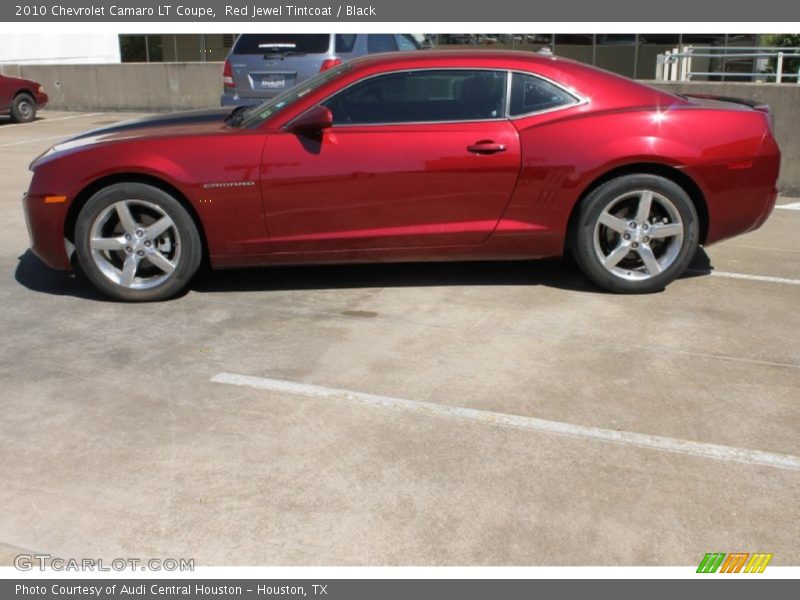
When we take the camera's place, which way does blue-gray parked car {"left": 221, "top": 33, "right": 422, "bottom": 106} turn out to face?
facing away from the viewer and to the right of the viewer

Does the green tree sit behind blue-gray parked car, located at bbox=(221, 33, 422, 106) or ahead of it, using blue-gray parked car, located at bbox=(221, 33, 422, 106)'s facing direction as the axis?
ahead

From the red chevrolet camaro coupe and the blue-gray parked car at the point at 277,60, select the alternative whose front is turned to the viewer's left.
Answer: the red chevrolet camaro coupe

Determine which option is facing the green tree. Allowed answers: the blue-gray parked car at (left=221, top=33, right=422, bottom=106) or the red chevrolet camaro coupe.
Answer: the blue-gray parked car

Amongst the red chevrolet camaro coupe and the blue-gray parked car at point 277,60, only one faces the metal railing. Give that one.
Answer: the blue-gray parked car

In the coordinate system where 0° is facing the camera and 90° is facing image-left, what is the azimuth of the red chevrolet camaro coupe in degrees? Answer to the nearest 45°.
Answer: approximately 90°

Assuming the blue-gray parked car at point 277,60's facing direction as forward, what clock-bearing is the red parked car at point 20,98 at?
The red parked car is roughly at 9 o'clock from the blue-gray parked car.

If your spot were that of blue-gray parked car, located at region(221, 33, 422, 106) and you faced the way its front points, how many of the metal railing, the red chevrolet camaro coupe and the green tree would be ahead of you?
2

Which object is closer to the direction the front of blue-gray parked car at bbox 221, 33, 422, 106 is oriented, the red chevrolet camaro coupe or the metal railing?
the metal railing

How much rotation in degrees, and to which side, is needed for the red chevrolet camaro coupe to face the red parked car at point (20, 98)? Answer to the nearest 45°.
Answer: approximately 45° to its right

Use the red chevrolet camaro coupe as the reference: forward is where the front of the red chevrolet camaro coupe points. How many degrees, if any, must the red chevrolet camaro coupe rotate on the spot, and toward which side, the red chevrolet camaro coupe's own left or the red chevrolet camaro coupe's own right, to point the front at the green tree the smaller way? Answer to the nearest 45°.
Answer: approximately 135° to the red chevrolet camaro coupe's own right

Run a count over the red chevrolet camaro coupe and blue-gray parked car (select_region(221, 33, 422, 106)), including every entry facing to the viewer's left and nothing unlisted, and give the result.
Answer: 1

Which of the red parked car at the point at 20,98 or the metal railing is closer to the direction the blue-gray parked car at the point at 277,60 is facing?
the metal railing

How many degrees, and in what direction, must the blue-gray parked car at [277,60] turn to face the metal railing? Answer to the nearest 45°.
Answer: approximately 90° to its right

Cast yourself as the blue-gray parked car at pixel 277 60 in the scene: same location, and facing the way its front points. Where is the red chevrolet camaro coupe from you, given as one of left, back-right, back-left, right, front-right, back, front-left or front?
back-right
